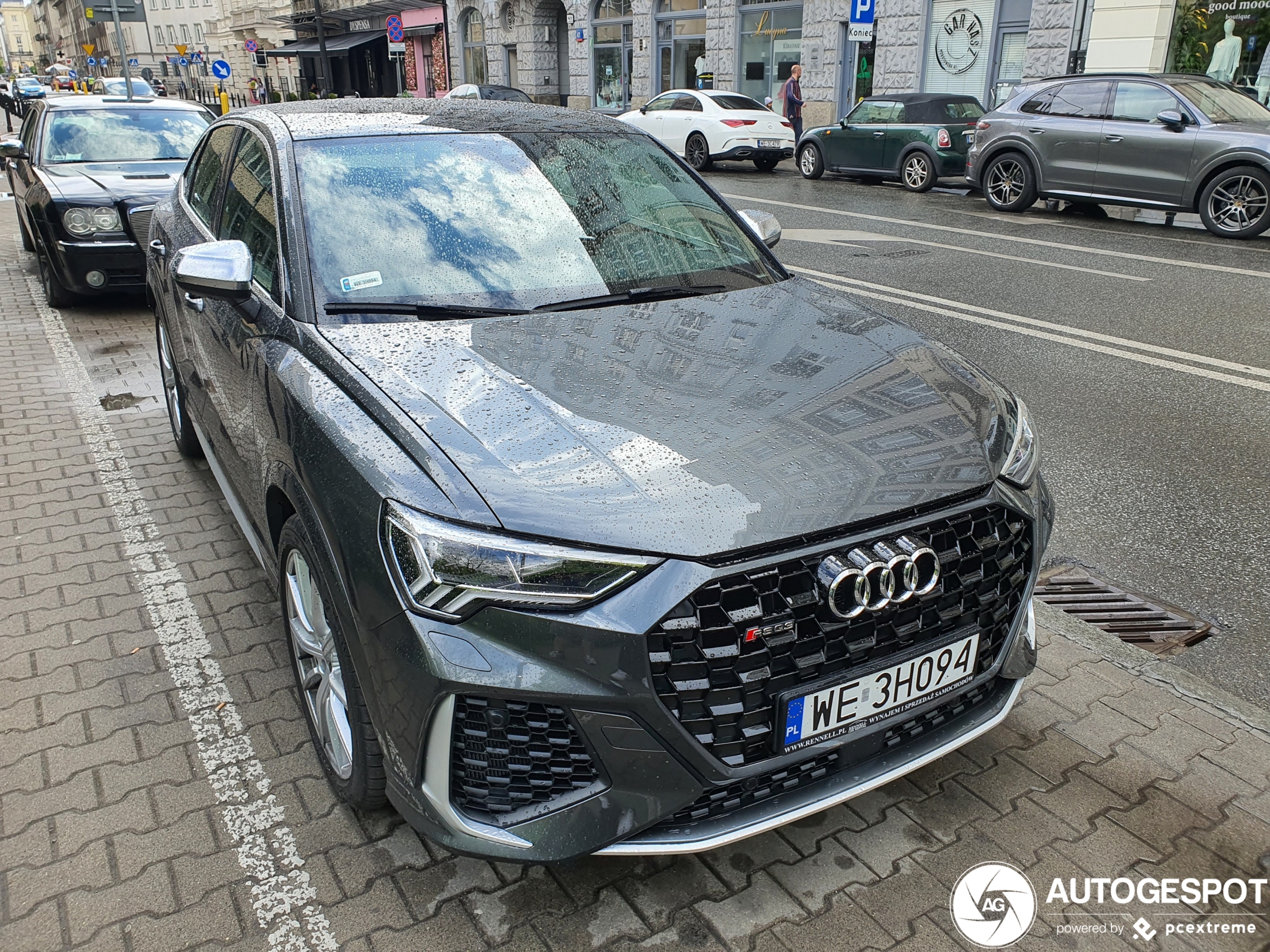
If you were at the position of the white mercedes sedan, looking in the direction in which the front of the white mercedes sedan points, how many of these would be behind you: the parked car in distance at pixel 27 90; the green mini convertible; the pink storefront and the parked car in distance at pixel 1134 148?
2

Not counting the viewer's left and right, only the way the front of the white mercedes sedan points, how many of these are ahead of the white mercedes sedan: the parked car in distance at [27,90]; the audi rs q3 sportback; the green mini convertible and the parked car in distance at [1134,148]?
1

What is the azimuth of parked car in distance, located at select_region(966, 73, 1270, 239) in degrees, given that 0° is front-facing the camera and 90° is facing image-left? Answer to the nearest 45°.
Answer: approximately 315°

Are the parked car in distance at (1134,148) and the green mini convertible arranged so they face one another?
no

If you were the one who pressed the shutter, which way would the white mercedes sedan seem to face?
facing away from the viewer and to the left of the viewer

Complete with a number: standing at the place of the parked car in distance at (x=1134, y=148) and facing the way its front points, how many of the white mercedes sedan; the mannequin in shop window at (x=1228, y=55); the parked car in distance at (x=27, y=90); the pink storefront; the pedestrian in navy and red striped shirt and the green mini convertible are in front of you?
0

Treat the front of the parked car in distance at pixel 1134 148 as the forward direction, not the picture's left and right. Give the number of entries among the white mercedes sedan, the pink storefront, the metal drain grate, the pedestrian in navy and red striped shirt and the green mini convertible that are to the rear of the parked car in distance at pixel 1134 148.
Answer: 4

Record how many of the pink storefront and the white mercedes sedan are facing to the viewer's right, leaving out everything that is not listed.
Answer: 0

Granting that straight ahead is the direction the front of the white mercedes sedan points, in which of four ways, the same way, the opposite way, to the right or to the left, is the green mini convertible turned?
the same way

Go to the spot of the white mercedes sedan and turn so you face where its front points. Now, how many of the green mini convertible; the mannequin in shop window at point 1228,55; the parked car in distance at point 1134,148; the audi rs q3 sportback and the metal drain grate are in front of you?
0

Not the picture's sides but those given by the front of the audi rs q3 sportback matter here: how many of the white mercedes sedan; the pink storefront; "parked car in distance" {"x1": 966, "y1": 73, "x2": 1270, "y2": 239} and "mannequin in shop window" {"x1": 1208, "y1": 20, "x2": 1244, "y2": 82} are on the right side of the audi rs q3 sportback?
0

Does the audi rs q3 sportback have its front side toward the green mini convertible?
no

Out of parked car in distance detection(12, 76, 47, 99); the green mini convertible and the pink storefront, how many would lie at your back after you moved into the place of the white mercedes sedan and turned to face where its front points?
1

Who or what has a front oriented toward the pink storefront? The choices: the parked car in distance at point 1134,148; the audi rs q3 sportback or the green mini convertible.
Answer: the green mini convertible

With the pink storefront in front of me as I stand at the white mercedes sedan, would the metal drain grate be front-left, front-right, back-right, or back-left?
back-left

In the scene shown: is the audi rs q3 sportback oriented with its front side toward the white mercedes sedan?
no

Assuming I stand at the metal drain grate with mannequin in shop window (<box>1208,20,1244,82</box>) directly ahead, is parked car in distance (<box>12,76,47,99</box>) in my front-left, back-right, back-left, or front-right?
front-left

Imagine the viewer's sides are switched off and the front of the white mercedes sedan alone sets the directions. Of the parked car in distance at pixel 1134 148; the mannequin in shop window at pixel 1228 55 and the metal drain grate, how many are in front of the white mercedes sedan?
0

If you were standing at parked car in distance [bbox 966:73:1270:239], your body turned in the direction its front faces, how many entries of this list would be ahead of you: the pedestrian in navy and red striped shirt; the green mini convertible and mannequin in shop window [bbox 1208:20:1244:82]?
0

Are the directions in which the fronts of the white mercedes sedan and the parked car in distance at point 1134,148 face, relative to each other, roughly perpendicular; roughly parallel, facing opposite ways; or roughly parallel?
roughly parallel, facing opposite ways

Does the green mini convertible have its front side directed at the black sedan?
no

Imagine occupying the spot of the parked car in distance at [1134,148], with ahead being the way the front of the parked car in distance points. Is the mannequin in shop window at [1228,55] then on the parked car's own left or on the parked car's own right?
on the parked car's own left

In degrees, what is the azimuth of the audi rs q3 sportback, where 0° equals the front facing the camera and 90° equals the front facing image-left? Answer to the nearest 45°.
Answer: approximately 315°
